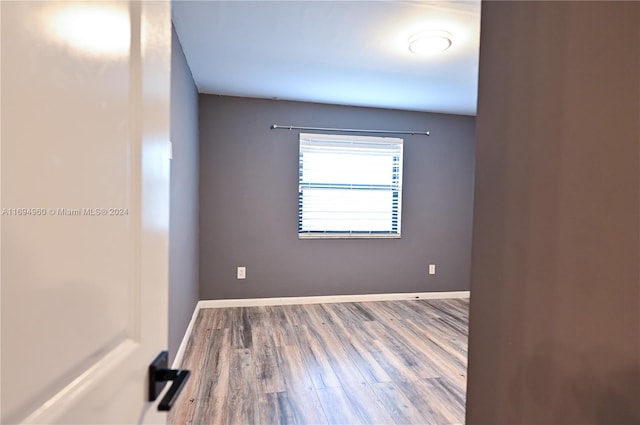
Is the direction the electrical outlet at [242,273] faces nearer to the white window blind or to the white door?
the white door

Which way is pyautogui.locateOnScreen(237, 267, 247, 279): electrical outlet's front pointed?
toward the camera

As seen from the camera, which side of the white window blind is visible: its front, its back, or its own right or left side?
front

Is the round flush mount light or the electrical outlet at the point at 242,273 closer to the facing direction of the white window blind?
the round flush mount light

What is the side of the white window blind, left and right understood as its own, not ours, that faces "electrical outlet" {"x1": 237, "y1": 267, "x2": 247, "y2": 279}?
right

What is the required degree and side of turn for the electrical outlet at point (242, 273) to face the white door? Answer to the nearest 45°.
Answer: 0° — it already faces it

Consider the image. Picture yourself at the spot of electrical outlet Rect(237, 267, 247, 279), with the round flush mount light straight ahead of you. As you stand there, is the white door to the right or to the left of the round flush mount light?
right

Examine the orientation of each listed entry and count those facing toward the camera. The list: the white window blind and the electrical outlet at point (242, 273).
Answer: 2

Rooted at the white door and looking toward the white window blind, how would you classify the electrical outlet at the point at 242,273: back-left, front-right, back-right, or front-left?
front-left

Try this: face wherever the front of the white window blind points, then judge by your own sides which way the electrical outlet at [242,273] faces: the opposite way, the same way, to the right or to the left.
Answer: the same way

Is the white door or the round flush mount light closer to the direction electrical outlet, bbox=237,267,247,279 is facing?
the white door

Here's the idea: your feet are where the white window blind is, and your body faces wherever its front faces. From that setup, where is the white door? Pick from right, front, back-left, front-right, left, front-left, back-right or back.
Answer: front

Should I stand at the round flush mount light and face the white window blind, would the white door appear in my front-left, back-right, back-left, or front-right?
back-left
